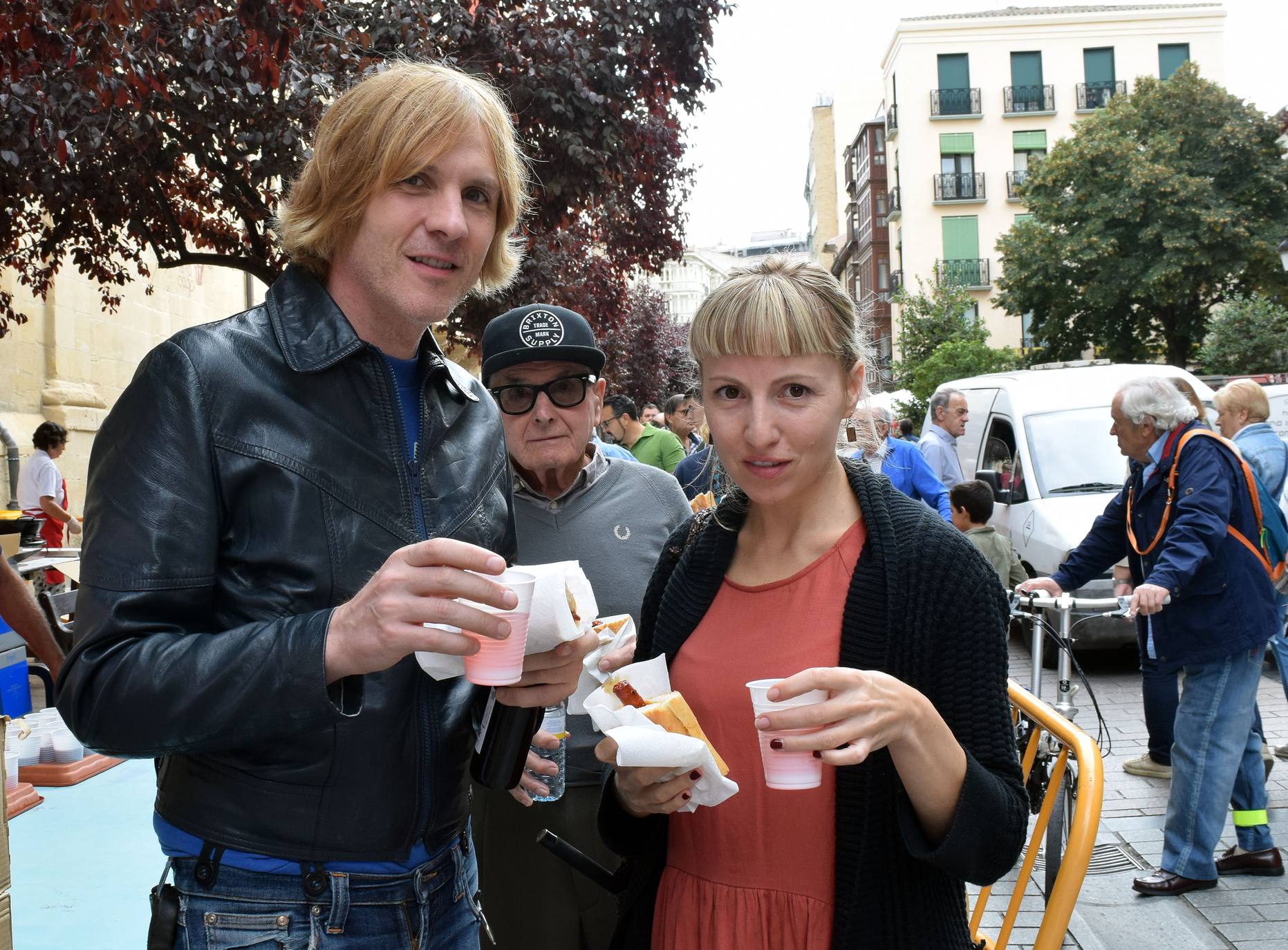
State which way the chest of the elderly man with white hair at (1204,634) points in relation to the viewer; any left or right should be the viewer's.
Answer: facing to the left of the viewer

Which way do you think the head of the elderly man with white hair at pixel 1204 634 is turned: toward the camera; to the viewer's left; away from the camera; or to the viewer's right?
to the viewer's left

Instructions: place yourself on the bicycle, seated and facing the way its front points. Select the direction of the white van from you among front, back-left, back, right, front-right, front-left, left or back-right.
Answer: back

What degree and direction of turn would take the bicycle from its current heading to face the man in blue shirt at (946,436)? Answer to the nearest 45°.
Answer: approximately 180°

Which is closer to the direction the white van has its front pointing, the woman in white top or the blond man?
the blond man

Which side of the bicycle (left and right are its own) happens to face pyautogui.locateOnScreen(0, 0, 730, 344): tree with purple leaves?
right

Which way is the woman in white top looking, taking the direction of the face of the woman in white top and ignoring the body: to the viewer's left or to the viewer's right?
to the viewer's right

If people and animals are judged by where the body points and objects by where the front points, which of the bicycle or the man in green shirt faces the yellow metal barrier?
the bicycle

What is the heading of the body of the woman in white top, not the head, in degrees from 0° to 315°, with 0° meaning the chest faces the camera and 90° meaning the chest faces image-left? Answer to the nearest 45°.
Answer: approximately 270°
